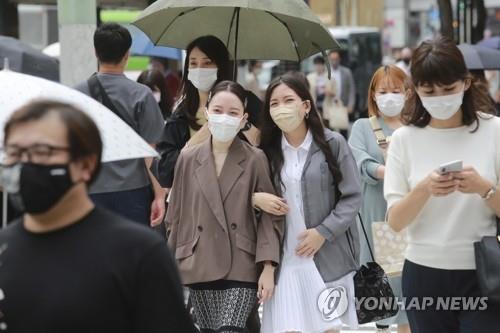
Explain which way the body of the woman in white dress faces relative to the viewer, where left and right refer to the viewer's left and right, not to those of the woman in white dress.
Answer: facing the viewer and to the left of the viewer

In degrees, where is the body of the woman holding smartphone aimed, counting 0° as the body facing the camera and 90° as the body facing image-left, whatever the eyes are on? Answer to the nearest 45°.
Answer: approximately 0°

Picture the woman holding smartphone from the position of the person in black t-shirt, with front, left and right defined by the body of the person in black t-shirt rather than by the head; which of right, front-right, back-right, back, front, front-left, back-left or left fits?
back

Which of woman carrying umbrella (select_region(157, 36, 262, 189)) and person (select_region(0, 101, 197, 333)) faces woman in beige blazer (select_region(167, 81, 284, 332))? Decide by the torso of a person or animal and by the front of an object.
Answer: the woman carrying umbrella

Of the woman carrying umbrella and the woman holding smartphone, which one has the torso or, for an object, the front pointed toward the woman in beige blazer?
the woman carrying umbrella

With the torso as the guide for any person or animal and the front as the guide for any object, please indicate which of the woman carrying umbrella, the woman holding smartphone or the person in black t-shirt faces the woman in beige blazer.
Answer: the woman carrying umbrella

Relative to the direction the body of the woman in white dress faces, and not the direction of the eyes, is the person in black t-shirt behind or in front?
in front

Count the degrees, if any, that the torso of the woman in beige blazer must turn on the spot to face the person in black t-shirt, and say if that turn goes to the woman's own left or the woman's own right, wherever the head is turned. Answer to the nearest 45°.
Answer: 0° — they already face them

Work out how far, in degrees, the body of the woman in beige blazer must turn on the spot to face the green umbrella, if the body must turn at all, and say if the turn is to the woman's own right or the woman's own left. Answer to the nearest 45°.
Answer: approximately 180°

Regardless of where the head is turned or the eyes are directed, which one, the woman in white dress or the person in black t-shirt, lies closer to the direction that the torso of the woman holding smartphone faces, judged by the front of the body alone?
the person in black t-shirt

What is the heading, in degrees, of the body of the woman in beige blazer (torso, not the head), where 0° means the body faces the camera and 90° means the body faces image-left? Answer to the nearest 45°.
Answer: approximately 0°
